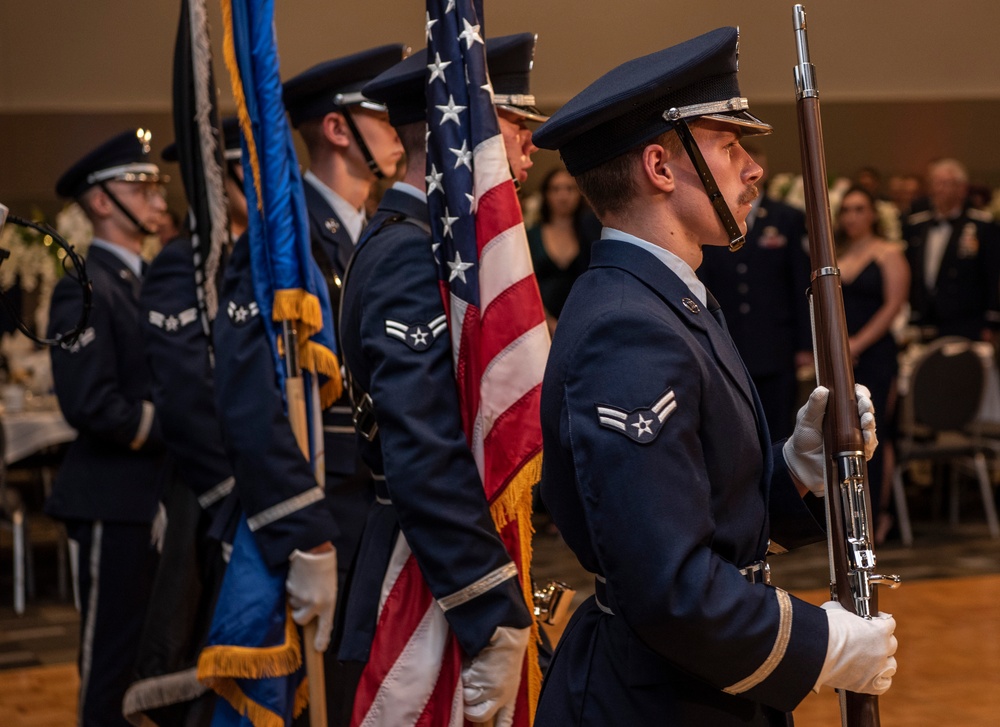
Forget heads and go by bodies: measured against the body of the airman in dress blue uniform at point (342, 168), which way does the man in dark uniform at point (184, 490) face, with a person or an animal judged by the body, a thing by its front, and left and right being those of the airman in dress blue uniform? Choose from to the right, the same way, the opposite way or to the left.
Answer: the same way

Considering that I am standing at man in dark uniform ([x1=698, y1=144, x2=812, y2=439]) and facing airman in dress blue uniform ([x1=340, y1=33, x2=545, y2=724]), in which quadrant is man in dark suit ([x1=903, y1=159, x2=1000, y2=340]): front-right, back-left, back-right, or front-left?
back-left

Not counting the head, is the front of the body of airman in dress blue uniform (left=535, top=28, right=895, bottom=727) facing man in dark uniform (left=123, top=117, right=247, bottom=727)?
no

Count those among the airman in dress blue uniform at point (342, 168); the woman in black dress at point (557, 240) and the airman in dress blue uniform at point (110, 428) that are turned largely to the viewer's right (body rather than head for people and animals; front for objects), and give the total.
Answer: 2

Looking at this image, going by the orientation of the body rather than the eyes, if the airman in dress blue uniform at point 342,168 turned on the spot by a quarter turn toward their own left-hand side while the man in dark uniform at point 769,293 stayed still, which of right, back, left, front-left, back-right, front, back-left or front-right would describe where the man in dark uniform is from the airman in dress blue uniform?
front-right

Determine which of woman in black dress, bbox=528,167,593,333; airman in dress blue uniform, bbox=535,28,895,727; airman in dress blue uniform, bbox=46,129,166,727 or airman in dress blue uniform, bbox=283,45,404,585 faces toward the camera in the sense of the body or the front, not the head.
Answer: the woman in black dress

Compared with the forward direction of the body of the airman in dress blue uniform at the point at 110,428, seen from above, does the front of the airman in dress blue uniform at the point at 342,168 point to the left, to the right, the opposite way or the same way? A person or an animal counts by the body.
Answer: the same way

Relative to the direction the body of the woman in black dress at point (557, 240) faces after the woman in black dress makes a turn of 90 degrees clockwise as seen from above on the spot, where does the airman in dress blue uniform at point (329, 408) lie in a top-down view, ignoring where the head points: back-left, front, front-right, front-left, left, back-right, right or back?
left

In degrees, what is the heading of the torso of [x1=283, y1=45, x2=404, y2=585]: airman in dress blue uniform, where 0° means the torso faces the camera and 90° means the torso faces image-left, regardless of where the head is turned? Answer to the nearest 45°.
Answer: approximately 270°

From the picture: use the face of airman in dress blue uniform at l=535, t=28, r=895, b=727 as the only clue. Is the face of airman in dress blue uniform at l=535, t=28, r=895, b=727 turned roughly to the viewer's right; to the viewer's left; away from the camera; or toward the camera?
to the viewer's right

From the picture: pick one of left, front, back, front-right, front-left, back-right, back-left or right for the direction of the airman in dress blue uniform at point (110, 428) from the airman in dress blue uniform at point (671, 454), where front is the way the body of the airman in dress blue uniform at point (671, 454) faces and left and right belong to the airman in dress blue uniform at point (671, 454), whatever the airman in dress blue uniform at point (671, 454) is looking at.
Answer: back-left

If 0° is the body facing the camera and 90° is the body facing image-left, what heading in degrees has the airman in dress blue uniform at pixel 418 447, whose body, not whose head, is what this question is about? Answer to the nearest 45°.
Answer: approximately 270°

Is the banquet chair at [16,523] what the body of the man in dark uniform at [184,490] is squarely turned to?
no

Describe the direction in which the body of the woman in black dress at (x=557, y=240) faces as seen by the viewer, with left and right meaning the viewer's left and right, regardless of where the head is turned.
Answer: facing the viewer

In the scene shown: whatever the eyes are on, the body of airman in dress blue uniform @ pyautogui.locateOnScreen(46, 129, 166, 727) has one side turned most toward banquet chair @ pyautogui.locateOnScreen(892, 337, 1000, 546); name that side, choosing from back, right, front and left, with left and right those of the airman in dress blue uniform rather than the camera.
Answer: front

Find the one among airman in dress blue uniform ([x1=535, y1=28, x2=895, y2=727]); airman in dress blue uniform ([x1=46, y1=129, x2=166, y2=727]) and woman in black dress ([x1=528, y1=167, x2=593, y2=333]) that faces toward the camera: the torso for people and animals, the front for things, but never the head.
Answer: the woman in black dress

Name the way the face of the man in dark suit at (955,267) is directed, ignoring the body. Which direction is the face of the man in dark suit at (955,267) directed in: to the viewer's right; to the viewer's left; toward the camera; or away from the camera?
toward the camera

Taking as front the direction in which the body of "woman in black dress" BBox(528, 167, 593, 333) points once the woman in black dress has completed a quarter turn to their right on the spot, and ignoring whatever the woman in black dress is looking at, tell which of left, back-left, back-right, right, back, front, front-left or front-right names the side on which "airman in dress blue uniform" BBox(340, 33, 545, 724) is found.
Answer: left

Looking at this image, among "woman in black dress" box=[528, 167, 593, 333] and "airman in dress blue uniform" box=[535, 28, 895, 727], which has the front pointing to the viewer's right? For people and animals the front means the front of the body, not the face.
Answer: the airman in dress blue uniform
